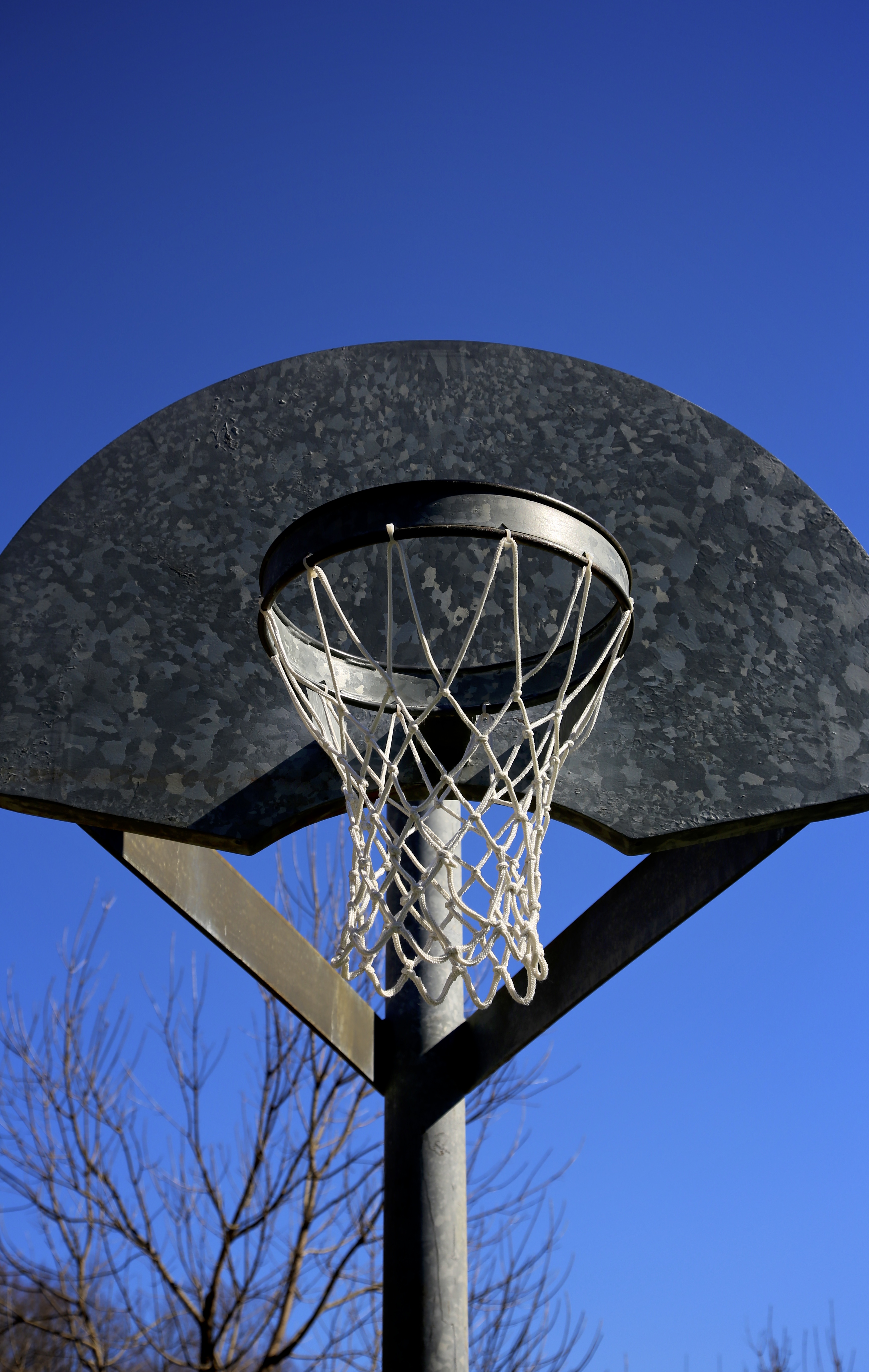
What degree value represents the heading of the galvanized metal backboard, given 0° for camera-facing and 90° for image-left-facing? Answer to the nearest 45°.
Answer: approximately 0°

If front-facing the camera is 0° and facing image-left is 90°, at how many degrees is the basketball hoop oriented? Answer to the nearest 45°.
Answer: approximately 0°

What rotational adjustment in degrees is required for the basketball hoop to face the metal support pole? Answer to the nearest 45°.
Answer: approximately 180°
